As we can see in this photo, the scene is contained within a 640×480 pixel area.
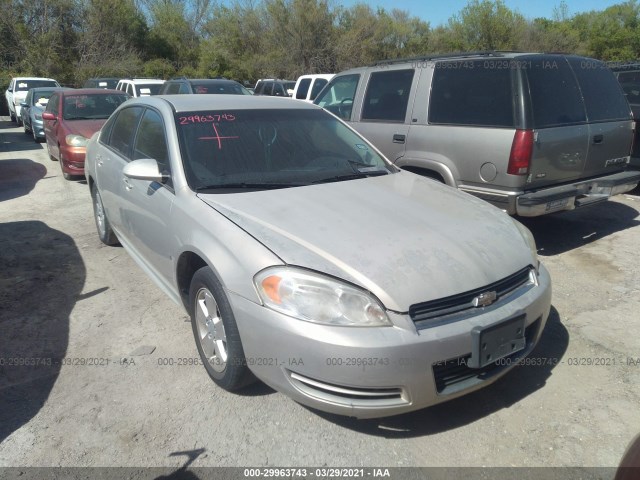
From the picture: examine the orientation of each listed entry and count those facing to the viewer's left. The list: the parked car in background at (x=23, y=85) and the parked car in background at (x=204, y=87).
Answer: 0

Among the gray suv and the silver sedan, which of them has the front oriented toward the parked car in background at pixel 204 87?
the gray suv

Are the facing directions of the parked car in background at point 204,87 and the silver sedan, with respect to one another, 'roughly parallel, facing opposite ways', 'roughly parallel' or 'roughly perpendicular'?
roughly parallel

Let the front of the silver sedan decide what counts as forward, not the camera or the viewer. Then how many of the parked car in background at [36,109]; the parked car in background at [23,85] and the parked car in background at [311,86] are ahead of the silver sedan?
0

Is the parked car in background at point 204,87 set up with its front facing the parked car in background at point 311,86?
no

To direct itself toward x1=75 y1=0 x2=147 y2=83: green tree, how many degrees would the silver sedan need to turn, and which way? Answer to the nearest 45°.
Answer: approximately 135° to its left

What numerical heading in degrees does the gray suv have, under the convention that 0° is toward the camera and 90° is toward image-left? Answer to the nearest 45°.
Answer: approximately 135°

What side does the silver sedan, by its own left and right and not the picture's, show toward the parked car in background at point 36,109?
back

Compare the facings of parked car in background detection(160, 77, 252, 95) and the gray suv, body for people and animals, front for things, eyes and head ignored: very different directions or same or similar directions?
very different directions

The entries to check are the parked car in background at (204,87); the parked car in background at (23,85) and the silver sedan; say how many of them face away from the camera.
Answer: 0

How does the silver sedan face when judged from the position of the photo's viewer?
facing the viewer and to the right of the viewer

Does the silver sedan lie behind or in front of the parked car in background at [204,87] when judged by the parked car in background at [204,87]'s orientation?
in front

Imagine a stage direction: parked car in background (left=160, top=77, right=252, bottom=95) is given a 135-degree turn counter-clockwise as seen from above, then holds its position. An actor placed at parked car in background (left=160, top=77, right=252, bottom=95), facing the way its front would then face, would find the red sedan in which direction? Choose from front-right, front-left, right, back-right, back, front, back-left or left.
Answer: back-left

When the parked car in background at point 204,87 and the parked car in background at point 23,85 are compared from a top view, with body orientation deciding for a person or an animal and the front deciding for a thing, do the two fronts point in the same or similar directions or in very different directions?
same or similar directions
